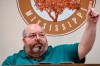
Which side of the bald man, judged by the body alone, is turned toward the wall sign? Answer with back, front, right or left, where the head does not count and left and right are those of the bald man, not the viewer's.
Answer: back

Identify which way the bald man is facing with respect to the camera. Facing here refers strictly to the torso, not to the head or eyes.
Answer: toward the camera

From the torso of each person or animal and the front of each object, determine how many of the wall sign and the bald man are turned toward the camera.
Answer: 2

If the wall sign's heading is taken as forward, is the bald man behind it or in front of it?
in front

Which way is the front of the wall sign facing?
toward the camera
